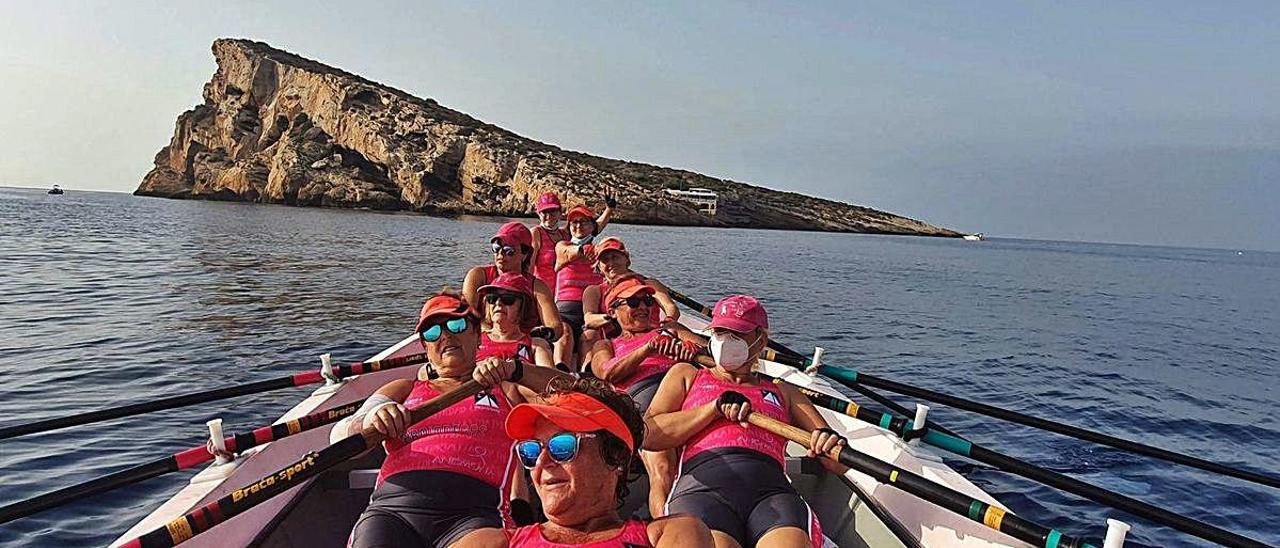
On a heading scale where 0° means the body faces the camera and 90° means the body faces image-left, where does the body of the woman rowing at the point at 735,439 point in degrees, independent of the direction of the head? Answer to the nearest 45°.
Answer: approximately 0°

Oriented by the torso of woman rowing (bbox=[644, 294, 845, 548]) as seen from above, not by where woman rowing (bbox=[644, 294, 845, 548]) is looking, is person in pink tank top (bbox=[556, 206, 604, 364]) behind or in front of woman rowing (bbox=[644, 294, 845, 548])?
behind

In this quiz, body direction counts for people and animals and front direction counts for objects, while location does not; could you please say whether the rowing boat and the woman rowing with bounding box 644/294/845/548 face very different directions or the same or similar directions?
very different directions

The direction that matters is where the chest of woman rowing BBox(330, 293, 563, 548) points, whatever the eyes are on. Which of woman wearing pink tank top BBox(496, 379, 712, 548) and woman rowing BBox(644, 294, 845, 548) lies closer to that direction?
the woman wearing pink tank top

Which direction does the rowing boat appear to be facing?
away from the camera

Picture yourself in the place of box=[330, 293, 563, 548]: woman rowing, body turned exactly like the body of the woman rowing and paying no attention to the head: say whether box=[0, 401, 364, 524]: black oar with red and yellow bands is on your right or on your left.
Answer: on your right

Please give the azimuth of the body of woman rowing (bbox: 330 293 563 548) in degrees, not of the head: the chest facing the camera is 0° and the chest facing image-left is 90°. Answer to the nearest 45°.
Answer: approximately 0°
